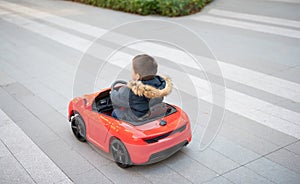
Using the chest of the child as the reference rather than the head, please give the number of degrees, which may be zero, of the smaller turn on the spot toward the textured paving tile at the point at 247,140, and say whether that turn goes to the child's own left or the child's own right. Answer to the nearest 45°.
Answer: approximately 135° to the child's own right

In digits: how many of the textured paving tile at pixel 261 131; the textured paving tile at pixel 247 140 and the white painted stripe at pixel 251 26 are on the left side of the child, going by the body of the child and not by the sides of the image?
0

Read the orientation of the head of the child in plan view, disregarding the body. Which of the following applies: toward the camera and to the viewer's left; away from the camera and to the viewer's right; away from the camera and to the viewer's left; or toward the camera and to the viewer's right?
away from the camera and to the viewer's left

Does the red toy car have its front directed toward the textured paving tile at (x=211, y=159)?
no

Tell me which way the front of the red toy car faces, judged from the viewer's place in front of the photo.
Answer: facing away from the viewer and to the left of the viewer

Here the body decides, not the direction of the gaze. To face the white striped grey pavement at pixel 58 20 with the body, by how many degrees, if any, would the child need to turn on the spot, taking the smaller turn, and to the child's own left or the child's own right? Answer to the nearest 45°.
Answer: approximately 45° to the child's own right

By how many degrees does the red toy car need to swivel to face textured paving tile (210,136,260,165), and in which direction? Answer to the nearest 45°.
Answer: approximately 135° to its right

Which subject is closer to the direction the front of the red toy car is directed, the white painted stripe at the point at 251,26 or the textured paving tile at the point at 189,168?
the white painted stripe

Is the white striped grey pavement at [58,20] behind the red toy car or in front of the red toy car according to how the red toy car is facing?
in front

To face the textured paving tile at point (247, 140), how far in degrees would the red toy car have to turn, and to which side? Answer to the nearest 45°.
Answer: approximately 135° to its right

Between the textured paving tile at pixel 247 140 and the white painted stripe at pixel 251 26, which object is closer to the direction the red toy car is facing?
the white painted stripe

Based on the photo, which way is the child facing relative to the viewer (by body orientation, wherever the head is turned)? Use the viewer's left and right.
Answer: facing away from the viewer and to the left of the viewer

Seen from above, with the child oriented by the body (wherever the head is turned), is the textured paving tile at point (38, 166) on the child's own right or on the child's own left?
on the child's own left
